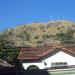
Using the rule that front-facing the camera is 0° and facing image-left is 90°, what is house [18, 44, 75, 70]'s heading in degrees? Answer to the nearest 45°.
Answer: approximately 0°
